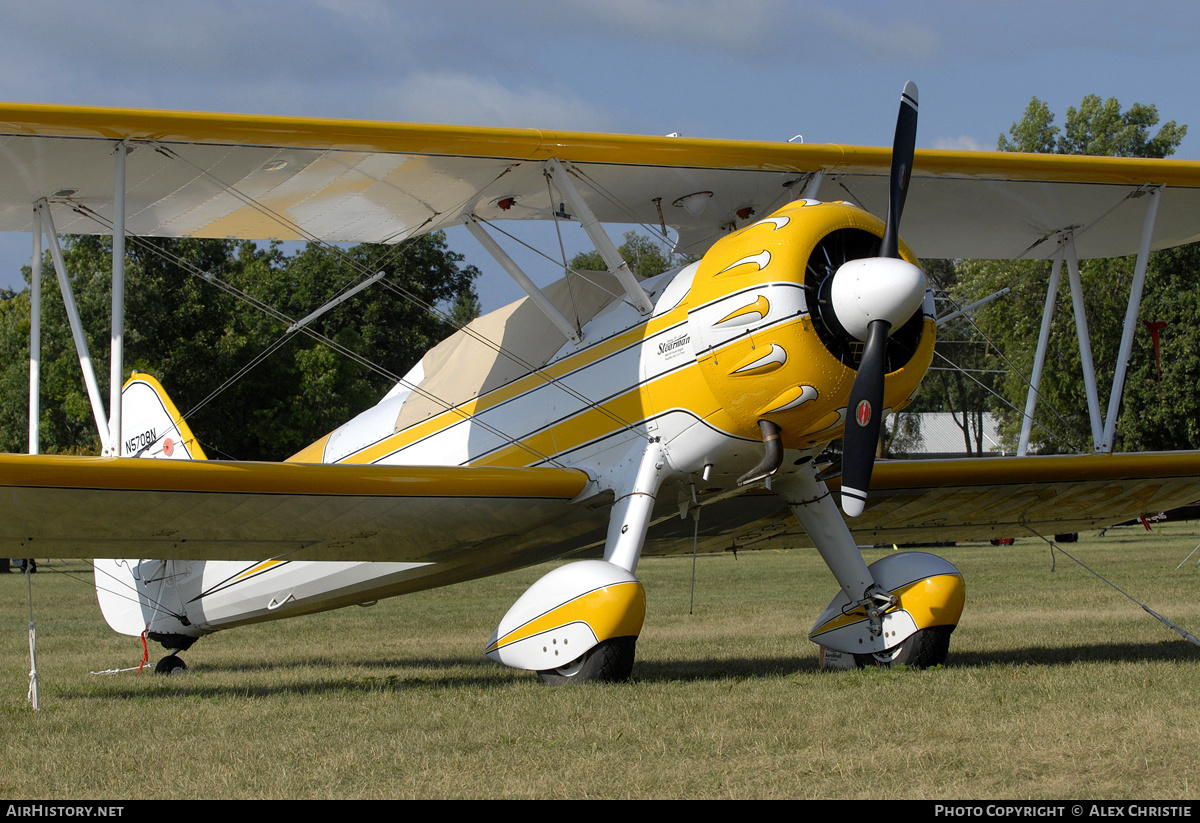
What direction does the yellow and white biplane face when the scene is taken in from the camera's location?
facing the viewer and to the right of the viewer
